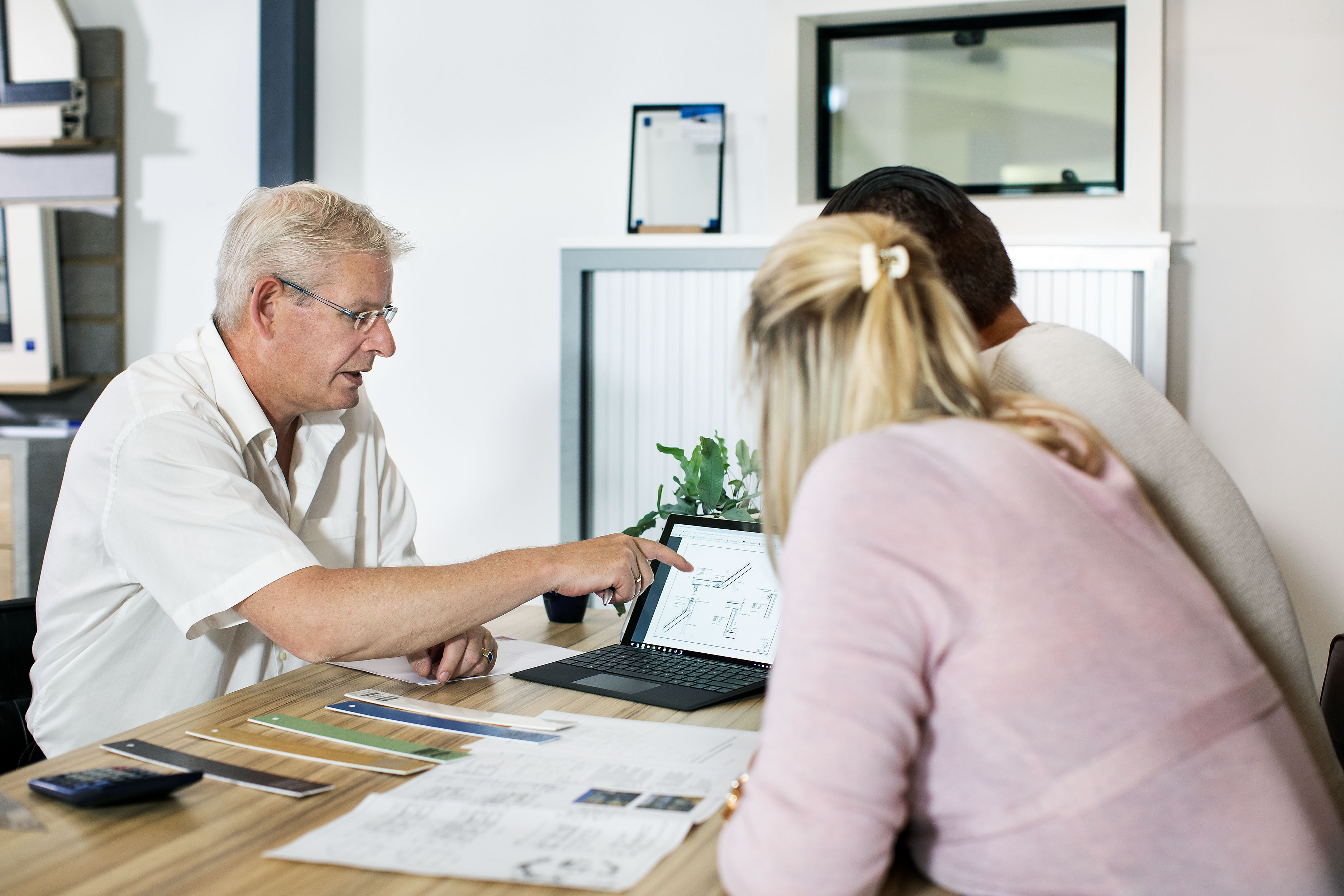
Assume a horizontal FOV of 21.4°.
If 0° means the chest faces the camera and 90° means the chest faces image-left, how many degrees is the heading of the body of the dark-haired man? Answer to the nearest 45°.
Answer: approximately 90°

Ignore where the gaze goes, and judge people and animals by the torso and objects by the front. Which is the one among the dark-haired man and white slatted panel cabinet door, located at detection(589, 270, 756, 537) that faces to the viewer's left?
the dark-haired man

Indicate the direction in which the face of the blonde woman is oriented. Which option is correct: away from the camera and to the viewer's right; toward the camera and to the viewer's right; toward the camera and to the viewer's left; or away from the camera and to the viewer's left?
away from the camera and to the viewer's left

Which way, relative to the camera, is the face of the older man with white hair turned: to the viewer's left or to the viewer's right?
to the viewer's right

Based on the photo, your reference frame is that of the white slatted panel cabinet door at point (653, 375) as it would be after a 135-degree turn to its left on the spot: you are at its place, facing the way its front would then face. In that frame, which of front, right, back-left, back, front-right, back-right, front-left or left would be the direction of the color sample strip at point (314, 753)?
back-right

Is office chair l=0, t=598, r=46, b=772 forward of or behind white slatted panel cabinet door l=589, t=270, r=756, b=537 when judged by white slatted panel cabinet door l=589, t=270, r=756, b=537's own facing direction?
forward

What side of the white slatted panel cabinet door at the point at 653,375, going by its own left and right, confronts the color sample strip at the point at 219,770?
front

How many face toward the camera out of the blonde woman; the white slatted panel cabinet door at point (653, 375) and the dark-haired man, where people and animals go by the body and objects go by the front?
1

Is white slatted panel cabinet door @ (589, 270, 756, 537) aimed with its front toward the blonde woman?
yes

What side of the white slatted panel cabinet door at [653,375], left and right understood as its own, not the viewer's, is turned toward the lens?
front
